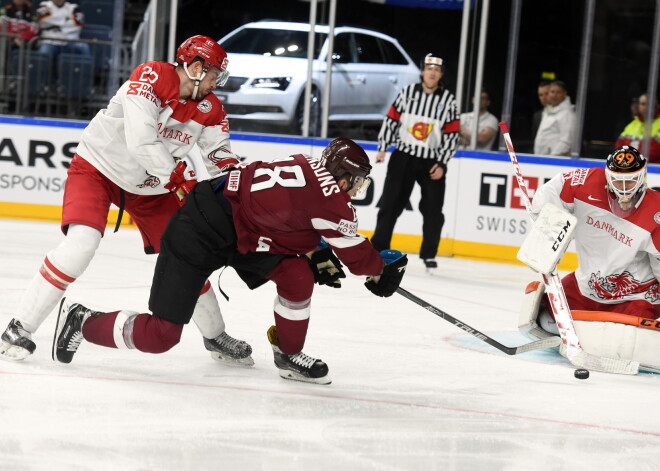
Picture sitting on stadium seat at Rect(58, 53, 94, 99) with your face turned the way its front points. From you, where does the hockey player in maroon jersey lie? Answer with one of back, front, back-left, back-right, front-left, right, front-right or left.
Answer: front

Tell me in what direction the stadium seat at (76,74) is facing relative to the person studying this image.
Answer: facing the viewer

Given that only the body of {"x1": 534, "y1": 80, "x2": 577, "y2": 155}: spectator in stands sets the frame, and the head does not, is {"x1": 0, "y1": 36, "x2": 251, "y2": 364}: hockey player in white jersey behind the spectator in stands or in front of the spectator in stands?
in front

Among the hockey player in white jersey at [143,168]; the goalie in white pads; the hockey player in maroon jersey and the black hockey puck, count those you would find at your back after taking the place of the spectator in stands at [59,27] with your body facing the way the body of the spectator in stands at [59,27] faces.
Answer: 0

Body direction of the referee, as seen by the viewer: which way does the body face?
toward the camera

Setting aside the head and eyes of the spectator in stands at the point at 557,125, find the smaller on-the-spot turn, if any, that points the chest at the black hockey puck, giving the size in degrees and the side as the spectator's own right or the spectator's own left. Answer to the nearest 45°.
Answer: approximately 45° to the spectator's own left

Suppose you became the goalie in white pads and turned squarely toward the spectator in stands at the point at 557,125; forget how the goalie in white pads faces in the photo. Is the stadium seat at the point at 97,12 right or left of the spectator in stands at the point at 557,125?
left

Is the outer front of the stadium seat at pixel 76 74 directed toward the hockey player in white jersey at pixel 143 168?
yes

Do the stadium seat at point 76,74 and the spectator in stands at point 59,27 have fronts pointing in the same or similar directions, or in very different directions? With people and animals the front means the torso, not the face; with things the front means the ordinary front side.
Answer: same or similar directions

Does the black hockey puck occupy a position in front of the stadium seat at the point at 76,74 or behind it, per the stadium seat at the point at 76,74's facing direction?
in front

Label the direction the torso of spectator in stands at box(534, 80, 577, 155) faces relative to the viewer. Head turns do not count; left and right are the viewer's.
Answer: facing the viewer and to the left of the viewer

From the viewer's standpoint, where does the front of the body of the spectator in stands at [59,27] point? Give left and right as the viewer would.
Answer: facing the viewer

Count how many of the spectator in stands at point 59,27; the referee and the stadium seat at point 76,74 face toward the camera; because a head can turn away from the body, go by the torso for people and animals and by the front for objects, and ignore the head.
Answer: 3
